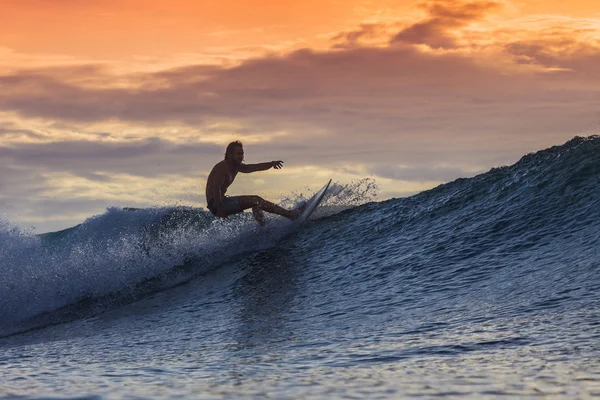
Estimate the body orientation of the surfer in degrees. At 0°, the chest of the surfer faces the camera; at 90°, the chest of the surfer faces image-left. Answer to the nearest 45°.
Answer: approximately 270°
